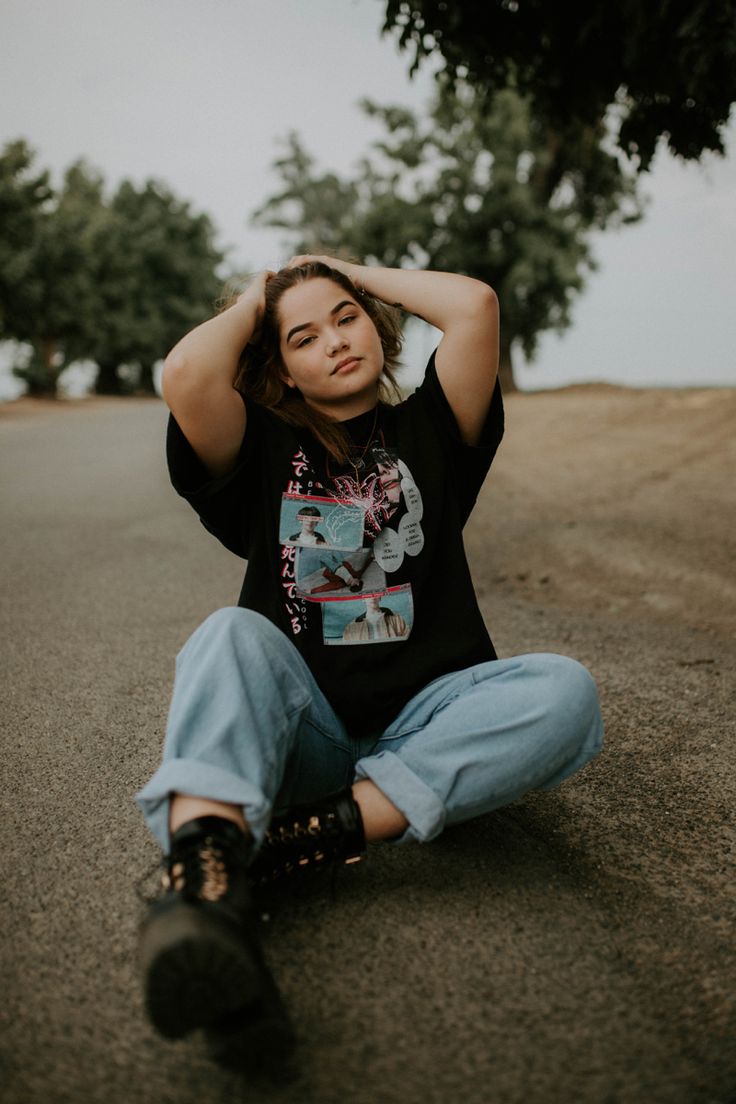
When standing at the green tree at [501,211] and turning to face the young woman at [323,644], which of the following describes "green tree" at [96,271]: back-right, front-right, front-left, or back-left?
back-right

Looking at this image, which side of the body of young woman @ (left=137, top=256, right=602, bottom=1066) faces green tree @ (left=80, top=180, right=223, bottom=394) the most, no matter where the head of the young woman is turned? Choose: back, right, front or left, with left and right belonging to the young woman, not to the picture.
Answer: back

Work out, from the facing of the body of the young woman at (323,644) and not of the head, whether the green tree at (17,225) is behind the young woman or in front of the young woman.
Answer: behind

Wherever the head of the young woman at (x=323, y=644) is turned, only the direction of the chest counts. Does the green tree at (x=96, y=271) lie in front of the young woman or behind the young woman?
behind

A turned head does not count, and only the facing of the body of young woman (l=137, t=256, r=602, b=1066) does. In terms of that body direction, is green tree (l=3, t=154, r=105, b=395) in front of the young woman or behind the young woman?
behind

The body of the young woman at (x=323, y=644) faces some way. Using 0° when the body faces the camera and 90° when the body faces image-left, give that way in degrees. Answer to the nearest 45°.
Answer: approximately 0°
